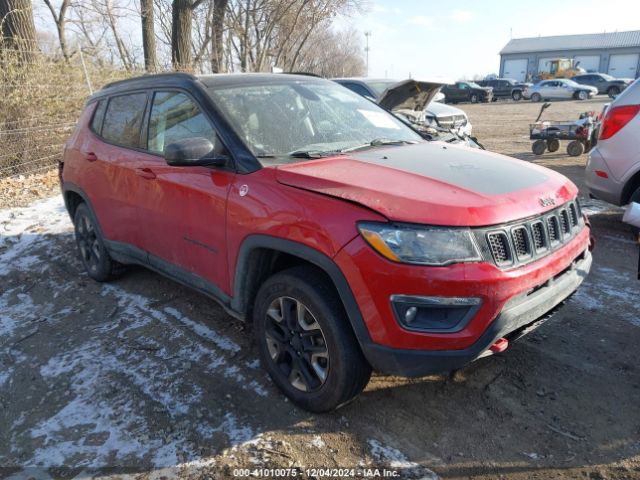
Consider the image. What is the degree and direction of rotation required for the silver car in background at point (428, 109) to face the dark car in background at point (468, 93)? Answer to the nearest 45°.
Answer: approximately 135° to its left

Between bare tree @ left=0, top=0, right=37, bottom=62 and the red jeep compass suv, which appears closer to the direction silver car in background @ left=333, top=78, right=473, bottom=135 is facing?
the red jeep compass suv

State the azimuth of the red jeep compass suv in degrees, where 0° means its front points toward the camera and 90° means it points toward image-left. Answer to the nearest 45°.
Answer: approximately 315°

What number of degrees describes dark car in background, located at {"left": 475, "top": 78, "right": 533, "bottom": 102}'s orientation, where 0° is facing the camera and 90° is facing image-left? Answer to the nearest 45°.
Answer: approximately 270°

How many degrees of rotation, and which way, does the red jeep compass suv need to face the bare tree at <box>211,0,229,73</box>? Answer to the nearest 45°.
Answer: approximately 135° to its left

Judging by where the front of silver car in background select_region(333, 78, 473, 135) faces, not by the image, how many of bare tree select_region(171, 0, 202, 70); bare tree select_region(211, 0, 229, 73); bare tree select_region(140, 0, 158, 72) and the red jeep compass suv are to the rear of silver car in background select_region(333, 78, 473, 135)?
3
